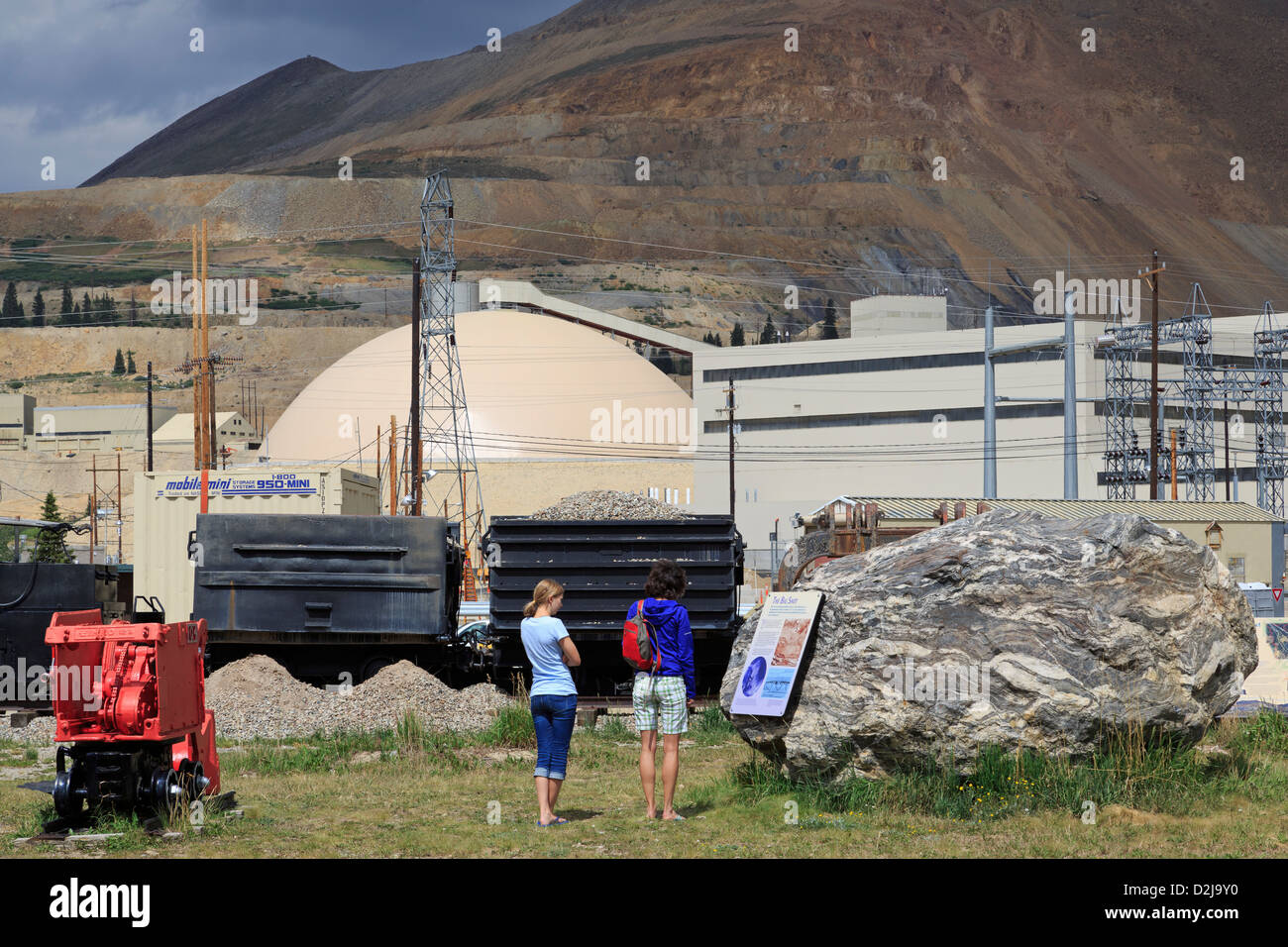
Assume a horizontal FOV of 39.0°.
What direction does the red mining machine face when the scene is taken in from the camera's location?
facing away from the viewer and to the right of the viewer

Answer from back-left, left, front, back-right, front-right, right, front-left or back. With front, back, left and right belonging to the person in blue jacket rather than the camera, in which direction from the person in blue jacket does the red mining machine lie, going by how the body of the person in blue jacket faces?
back-left

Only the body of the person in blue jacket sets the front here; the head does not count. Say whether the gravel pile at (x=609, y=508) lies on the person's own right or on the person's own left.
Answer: on the person's own left

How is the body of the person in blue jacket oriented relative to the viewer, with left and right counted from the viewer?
facing away from the viewer and to the right of the viewer

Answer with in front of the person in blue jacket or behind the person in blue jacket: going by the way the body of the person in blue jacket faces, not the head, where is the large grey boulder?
in front

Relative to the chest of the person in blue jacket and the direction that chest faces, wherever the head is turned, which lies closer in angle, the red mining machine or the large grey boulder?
the large grey boulder

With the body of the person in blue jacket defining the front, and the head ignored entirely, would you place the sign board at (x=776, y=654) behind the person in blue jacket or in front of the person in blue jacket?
in front
